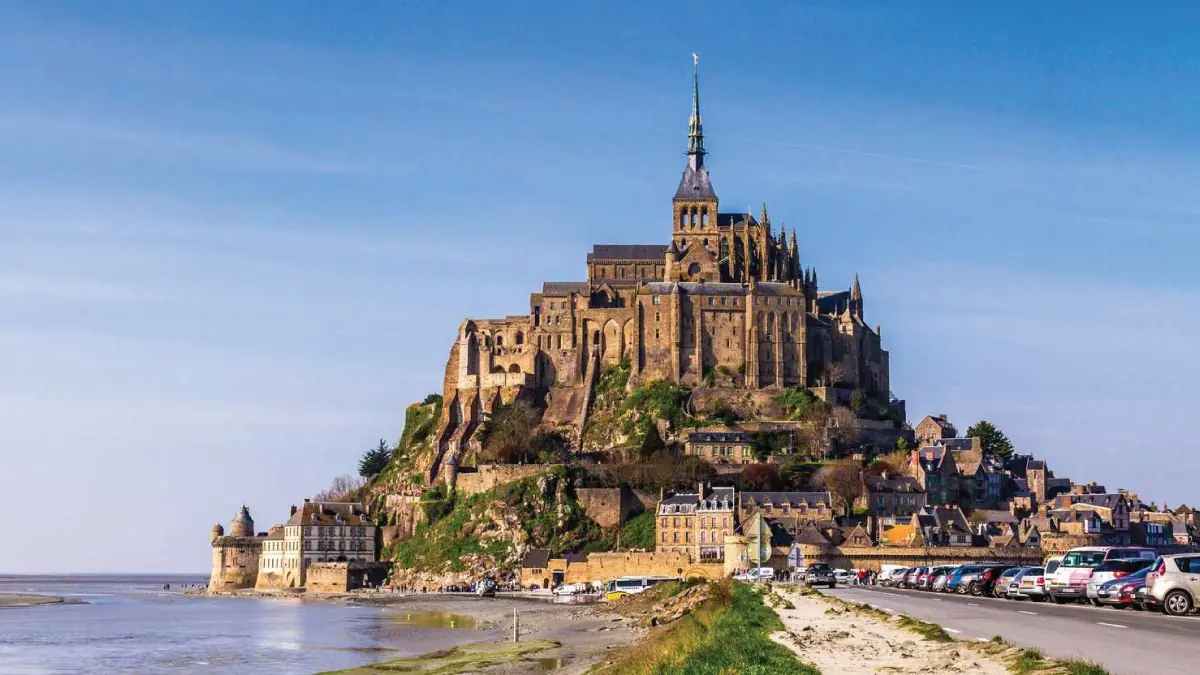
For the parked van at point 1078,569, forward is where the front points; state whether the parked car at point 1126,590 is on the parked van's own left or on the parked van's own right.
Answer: on the parked van's own left

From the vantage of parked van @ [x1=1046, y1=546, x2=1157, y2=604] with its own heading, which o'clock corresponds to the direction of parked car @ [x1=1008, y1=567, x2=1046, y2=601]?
parked car @ [x1=1008, y1=567, x2=1046, y2=601] is roughly at 4 o'clock from parked van @ [x1=1046, y1=546, x2=1157, y2=604].

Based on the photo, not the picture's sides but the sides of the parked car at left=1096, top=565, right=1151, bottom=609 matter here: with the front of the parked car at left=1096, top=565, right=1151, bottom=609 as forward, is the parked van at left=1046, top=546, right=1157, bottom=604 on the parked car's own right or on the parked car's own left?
on the parked car's own right

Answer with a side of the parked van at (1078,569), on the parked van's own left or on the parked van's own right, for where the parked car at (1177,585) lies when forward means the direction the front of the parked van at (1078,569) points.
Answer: on the parked van's own left

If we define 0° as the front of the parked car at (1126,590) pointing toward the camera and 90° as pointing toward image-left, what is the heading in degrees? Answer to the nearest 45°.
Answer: approximately 45°

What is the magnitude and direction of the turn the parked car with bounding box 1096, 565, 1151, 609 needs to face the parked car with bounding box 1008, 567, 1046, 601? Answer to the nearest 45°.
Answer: approximately 135° to its right

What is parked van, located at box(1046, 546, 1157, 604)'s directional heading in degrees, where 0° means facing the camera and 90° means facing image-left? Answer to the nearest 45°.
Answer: approximately 45°

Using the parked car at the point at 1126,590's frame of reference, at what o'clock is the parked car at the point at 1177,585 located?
the parked car at the point at 1177,585 is roughly at 10 o'clock from the parked car at the point at 1126,590.

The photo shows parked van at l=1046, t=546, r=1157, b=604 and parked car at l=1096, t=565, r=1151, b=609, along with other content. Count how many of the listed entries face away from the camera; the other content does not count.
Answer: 0
